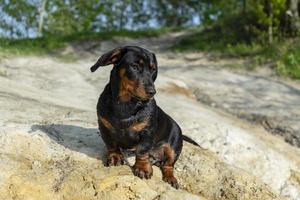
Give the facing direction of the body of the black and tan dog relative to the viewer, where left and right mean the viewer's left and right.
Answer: facing the viewer and to the left of the viewer
